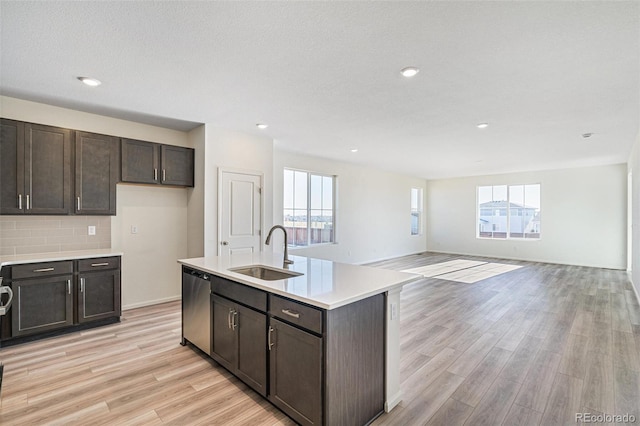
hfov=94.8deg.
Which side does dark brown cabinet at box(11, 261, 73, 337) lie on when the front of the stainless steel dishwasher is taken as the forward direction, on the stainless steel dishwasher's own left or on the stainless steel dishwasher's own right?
on the stainless steel dishwasher's own right

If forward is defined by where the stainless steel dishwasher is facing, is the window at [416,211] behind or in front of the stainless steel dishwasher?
behind

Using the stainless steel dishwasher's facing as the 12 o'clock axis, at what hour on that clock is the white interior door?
The white interior door is roughly at 5 o'clock from the stainless steel dishwasher.

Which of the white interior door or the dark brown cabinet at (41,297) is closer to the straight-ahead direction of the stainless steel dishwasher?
the dark brown cabinet

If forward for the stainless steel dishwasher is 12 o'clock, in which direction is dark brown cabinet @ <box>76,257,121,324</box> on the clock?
The dark brown cabinet is roughly at 3 o'clock from the stainless steel dishwasher.

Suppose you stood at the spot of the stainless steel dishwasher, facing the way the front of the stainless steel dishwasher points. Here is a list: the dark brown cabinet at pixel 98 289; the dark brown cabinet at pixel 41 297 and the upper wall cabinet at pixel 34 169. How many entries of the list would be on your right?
3

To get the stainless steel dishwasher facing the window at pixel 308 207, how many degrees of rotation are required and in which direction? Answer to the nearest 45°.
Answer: approximately 180°

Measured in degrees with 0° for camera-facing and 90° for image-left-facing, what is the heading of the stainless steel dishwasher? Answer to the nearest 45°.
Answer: approximately 45°

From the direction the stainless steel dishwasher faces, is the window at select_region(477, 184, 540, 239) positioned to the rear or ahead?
to the rear
